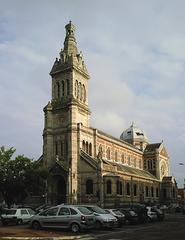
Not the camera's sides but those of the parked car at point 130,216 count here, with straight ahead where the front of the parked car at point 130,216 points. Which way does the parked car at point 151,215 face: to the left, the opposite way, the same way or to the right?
the same way

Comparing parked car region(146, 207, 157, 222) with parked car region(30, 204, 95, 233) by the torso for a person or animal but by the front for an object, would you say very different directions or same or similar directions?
very different directions

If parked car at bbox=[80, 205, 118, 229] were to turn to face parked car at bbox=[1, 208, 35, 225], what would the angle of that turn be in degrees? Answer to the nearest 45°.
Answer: approximately 180°

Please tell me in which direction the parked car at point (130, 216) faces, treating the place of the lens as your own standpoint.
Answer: facing the viewer and to the right of the viewer

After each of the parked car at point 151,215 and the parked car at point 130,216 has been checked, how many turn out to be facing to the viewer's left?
0

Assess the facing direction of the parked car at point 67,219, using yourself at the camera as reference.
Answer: facing away from the viewer and to the left of the viewer

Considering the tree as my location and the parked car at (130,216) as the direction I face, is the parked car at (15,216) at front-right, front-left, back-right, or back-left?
front-right

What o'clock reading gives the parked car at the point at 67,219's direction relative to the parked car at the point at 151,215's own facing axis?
the parked car at the point at 67,219 is roughly at 2 o'clock from the parked car at the point at 151,215.

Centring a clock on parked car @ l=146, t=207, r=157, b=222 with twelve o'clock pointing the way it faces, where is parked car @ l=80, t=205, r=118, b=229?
parked car @ l=80, t=205, r=118, b=229 is roughly at 2 o'clock from parked car @ l=146, t=207, r=157, b=222.

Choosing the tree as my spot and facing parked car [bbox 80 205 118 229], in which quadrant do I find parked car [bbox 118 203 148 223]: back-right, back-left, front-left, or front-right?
front-left

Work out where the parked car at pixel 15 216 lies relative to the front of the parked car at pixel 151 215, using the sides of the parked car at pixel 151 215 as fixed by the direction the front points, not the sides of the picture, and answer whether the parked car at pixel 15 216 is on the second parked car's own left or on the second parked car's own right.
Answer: on the second parked car's own right
